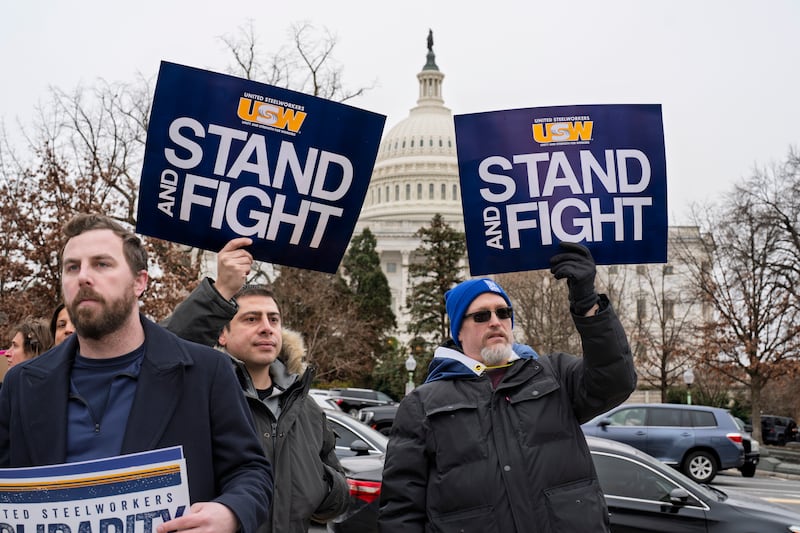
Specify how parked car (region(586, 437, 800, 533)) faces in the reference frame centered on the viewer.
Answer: facing to the right of the viewer

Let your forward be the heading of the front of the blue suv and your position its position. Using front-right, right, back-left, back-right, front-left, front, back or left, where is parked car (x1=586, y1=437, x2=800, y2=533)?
left

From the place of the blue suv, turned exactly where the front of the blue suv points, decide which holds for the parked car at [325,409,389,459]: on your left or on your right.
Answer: on your left

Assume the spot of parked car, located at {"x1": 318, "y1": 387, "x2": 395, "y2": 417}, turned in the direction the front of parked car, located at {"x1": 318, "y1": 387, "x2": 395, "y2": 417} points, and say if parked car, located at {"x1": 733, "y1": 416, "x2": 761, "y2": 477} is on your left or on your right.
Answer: on your right

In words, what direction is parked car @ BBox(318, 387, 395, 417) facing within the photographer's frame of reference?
facing to the right of the viewer

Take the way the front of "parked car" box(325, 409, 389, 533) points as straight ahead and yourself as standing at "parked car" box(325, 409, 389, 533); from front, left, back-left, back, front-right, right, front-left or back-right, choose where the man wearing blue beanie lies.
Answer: right

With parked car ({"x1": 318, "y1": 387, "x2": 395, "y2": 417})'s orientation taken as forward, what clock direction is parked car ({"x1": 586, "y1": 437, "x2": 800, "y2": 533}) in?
parked car ({"x1": 586, "y1": 437, "x2": 800, "y2": 533}) is roughly at 3 o'clock from parked car ({"x1": 318, "y1": 387, "x2": 395, "y2": 417}).

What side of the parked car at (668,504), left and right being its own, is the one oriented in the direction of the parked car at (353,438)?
back

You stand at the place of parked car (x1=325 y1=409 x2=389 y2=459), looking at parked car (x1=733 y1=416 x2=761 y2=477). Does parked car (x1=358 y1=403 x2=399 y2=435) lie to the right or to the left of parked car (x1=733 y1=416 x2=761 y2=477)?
left

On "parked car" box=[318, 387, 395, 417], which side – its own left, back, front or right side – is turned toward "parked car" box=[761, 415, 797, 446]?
front

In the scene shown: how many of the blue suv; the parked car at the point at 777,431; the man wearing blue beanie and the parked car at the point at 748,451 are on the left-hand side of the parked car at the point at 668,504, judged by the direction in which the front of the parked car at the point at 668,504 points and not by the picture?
3
